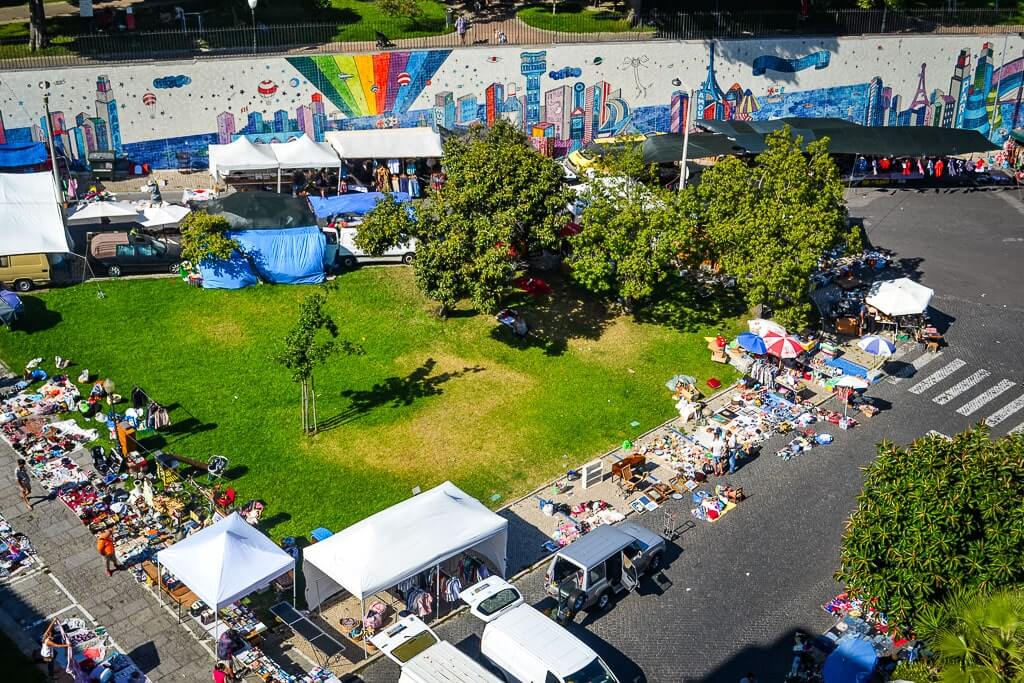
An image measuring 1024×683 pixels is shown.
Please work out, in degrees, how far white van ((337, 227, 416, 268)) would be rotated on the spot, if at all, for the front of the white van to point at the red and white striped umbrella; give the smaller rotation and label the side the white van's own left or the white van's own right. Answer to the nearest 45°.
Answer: approximately 45° to the white van's own right

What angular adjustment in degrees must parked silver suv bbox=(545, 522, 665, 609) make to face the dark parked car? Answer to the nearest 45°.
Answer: approximately 90° to its left

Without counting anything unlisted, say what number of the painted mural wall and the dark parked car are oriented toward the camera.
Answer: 1

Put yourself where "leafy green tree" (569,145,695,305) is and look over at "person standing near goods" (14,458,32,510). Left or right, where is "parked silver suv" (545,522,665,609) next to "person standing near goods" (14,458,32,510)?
left

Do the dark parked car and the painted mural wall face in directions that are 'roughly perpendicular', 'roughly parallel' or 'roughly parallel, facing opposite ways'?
roughly perpendicular

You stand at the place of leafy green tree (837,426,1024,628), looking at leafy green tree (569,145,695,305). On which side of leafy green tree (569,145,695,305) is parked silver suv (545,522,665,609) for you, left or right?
left

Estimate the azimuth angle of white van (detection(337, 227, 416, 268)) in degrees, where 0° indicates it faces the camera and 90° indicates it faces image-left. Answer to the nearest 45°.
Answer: approximately 270°

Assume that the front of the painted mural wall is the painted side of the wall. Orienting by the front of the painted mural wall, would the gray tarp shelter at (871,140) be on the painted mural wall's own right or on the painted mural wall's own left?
on the painted mural wall's own left
